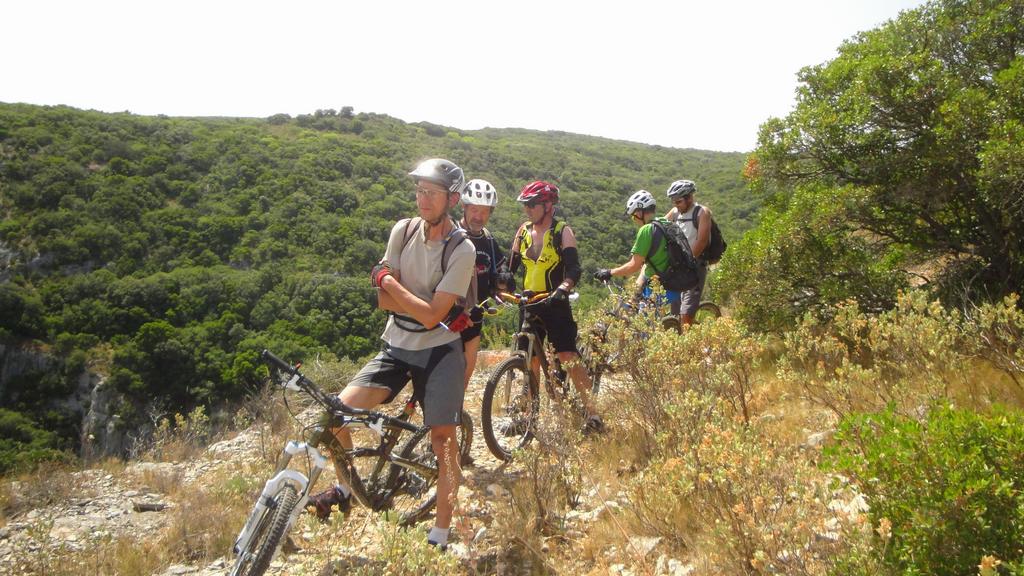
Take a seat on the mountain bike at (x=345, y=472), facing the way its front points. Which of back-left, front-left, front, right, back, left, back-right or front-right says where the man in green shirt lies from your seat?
back

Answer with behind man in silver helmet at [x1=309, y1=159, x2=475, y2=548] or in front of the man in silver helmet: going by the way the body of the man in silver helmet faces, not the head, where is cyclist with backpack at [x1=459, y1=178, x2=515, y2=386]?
behind

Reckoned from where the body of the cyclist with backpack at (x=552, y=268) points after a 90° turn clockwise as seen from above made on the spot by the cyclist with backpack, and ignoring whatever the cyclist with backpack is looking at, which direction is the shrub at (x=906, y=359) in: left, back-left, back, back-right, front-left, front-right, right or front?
back

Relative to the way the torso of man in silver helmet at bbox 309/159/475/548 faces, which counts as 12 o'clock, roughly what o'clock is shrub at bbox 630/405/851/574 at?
The shrub is roughly at 9 o'clock from the man in silver helmet.

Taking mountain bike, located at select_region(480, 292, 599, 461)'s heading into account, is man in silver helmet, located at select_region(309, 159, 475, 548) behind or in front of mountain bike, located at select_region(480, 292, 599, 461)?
in front

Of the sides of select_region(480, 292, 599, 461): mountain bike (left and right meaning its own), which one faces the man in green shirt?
back

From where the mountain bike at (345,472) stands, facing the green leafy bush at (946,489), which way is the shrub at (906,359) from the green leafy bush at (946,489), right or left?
left

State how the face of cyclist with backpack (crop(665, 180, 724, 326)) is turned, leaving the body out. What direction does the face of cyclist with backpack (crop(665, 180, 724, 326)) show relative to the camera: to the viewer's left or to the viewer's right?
to the viewer's left

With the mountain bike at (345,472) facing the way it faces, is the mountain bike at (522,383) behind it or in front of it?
behind

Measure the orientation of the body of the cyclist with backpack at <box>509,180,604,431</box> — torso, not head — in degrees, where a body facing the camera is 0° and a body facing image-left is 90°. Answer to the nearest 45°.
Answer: approximately 45°

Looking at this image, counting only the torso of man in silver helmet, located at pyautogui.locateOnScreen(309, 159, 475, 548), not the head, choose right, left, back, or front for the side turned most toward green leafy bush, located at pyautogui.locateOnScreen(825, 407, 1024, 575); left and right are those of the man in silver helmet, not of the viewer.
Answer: left
